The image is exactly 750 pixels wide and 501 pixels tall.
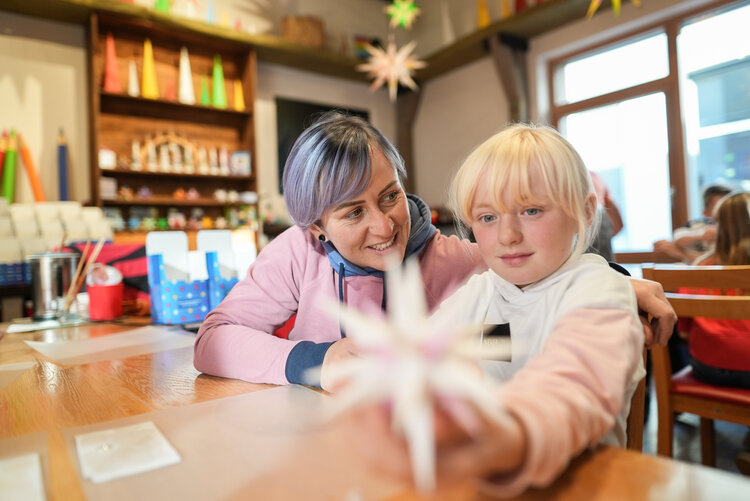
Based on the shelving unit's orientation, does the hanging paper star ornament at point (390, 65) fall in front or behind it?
in front

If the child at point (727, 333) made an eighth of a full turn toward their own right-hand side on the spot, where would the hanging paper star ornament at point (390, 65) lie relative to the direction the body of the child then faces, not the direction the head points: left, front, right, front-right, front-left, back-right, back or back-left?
left

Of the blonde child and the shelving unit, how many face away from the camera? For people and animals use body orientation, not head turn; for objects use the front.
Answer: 0

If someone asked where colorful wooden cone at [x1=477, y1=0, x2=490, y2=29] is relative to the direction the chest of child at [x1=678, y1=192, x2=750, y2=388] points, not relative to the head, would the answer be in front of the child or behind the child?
in front

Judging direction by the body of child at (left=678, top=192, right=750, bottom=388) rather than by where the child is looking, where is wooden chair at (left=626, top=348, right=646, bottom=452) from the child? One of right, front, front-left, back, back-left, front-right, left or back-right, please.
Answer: back

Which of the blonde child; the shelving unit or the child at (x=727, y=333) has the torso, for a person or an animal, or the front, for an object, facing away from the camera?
the child

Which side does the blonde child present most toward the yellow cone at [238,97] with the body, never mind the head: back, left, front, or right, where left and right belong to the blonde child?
right

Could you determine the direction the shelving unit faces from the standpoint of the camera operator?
facing the viewer and to the right of the viewer

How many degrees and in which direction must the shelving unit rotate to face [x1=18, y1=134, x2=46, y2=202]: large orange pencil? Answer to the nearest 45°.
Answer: approximately 135° to its right

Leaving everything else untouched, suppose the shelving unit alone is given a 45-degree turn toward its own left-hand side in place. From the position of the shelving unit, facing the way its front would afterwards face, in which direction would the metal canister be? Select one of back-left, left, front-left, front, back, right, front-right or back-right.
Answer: right

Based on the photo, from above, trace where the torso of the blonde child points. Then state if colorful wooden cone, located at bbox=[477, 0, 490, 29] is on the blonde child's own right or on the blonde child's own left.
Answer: on the blonde child's own right

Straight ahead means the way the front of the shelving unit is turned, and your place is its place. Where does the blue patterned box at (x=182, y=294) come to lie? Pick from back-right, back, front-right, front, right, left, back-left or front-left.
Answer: front-right

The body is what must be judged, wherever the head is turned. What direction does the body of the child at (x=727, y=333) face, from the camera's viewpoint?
away from the camera
